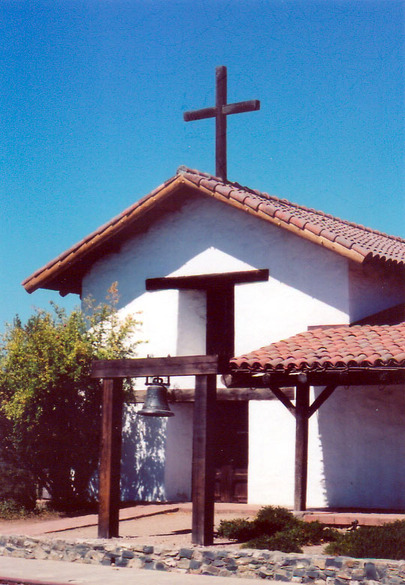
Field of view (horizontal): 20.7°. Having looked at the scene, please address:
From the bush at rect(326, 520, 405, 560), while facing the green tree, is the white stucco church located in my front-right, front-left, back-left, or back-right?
front-right

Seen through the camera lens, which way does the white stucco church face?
facing the viewer and to the left of the viewer

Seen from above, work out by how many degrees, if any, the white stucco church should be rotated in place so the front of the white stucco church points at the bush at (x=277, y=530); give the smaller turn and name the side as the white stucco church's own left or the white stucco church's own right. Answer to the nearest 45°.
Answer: approximately 45° to the white stucco church's own left

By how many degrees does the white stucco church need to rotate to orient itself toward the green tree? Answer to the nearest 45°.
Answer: approximately 45° to its right

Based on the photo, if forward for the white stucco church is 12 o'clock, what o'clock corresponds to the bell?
The bell is roughly at 11 o'clock from the white stucco church.

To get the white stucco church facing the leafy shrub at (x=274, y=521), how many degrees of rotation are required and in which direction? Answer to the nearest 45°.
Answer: approximately 45° to its left

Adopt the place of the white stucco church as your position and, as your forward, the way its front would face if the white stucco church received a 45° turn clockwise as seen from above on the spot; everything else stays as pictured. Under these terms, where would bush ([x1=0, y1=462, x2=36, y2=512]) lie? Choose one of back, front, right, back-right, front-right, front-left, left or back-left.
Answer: front

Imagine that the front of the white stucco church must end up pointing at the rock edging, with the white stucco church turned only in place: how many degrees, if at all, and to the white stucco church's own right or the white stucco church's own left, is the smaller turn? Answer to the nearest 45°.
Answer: approximately 45° to the white stucco church's own left

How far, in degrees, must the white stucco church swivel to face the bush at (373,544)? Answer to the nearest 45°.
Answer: approximately 45° to its left

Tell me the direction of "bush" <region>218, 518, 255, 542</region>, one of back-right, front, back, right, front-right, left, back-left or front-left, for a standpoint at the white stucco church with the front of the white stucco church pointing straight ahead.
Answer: front-left

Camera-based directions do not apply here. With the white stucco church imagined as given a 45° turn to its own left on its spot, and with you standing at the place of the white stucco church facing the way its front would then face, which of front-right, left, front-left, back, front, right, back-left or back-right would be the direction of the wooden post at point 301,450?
front
